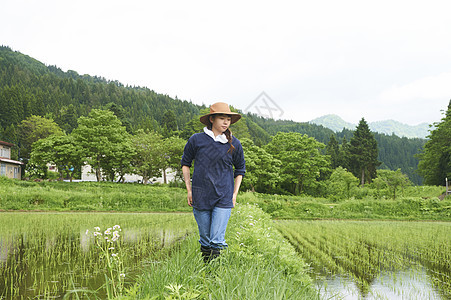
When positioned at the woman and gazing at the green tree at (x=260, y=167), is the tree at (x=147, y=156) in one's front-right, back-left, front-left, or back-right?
front-left

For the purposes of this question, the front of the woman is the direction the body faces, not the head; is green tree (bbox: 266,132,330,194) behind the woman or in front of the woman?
behind

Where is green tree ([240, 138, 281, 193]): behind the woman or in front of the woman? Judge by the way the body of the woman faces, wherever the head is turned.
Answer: behind

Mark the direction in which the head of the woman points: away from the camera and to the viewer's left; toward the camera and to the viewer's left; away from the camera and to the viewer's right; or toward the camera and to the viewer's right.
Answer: toward the camera and to the viewer's right

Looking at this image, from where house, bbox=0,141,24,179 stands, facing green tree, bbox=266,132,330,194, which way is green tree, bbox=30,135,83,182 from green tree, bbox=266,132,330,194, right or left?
right

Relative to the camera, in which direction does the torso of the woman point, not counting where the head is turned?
toward the camera

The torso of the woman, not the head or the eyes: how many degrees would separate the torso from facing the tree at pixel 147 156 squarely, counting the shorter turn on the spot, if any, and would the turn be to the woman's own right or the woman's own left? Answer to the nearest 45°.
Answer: approximately 180°

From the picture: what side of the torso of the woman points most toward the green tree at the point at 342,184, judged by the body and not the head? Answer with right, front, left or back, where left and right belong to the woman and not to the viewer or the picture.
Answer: back

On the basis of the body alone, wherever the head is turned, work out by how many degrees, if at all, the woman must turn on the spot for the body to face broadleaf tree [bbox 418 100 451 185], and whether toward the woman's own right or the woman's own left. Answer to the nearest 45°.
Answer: approximately 135° to the woman's own left

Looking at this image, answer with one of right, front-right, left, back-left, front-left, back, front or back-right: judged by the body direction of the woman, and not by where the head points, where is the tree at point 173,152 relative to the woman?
back

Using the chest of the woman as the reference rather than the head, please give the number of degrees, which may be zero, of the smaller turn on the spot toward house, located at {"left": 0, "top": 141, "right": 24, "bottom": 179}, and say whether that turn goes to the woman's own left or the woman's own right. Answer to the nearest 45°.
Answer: approximately 135° to the woman's own right
